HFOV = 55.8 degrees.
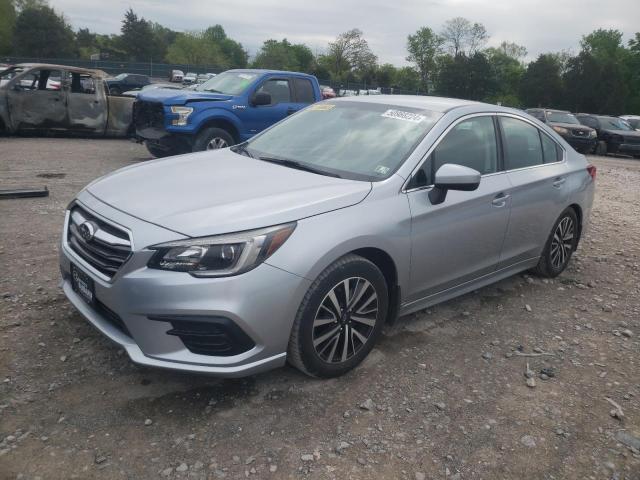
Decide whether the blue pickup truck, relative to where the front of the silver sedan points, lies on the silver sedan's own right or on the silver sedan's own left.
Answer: on the silver sedan's own right

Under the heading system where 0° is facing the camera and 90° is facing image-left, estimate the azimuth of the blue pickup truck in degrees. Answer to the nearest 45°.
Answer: approximately 45°

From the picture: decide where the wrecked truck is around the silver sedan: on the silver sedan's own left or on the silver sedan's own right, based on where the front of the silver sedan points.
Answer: on the silver sedan's own right

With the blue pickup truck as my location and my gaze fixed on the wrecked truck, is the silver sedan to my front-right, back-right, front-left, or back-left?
back-left

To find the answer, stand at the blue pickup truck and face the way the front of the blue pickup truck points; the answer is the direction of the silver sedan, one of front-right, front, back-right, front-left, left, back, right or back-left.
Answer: front-left

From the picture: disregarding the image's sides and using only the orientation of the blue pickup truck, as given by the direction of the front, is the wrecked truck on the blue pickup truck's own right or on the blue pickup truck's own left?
on the blue pickup truck's own right

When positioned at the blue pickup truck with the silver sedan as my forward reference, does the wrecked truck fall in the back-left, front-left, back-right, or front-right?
back-right

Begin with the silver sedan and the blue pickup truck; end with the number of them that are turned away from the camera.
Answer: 0

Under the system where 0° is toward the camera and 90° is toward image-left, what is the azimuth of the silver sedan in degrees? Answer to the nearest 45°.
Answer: approximately 45°
